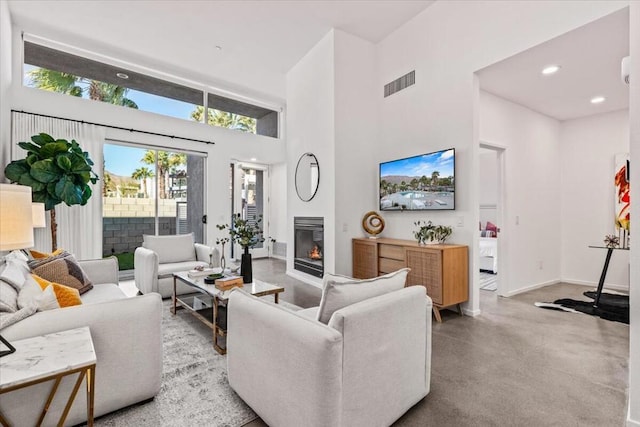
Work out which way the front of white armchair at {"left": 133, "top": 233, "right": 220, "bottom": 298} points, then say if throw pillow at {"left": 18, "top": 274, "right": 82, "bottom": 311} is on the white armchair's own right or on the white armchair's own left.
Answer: on the white armchair's own right

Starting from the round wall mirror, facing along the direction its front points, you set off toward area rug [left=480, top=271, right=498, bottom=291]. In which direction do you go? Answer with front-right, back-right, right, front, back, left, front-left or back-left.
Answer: back-left

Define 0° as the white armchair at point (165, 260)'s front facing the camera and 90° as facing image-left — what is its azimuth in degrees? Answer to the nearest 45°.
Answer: approximately 315°

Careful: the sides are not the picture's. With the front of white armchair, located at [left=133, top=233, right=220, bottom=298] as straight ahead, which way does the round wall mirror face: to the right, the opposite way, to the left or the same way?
to the right

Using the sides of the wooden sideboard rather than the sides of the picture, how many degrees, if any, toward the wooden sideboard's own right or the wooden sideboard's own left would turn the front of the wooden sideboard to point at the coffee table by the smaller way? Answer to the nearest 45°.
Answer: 0° — it already faces it

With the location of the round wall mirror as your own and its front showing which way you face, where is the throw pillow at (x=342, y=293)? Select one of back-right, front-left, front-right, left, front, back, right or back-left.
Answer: front-left
